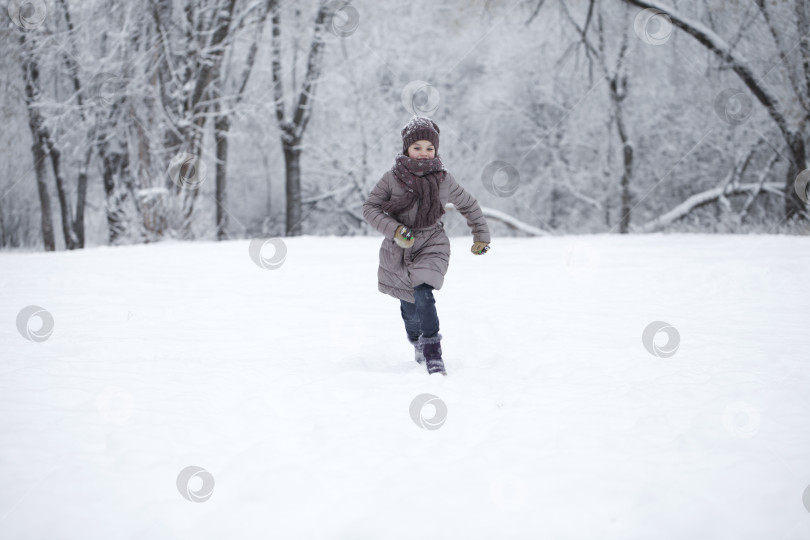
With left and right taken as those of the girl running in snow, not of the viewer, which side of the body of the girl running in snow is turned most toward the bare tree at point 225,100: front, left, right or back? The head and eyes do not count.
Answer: back

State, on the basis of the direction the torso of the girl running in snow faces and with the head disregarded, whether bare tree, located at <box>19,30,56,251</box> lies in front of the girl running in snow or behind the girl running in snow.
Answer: behind

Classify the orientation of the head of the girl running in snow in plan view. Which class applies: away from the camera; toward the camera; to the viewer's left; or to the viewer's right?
toward the camera

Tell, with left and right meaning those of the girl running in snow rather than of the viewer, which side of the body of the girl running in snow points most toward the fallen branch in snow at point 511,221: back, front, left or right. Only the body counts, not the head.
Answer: back

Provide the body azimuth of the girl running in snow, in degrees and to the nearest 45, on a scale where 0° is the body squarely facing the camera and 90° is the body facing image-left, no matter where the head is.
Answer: approximately 0°

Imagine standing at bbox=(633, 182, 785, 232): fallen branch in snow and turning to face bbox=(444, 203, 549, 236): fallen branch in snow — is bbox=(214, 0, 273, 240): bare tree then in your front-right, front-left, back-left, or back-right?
front-left
